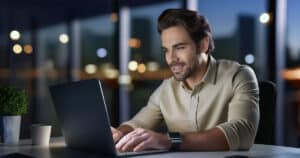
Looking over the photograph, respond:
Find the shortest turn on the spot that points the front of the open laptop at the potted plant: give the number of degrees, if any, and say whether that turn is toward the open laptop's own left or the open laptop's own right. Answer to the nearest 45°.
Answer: approximately 90° to the open laptop's own left

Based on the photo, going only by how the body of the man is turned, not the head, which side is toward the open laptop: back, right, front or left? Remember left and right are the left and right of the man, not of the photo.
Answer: front

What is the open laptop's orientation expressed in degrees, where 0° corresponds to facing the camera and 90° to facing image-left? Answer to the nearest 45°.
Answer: approximately 225°

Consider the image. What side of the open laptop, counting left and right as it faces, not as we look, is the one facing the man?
front

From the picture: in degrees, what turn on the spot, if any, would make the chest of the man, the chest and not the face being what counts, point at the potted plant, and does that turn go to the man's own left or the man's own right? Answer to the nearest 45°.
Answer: approximately 45° to the man's own right

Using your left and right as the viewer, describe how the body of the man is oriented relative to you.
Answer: facing the viewer and to the left of the viewer

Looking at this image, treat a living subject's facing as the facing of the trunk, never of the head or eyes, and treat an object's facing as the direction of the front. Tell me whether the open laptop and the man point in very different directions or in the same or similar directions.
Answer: very different directions

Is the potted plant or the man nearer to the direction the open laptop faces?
the man

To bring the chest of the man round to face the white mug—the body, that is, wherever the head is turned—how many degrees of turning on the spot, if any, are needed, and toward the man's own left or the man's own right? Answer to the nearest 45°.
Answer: approximately 45° to the man's own right

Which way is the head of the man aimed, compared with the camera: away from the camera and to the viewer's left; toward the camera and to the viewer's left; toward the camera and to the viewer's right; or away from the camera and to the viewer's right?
toward the camera and to the viewer's left
